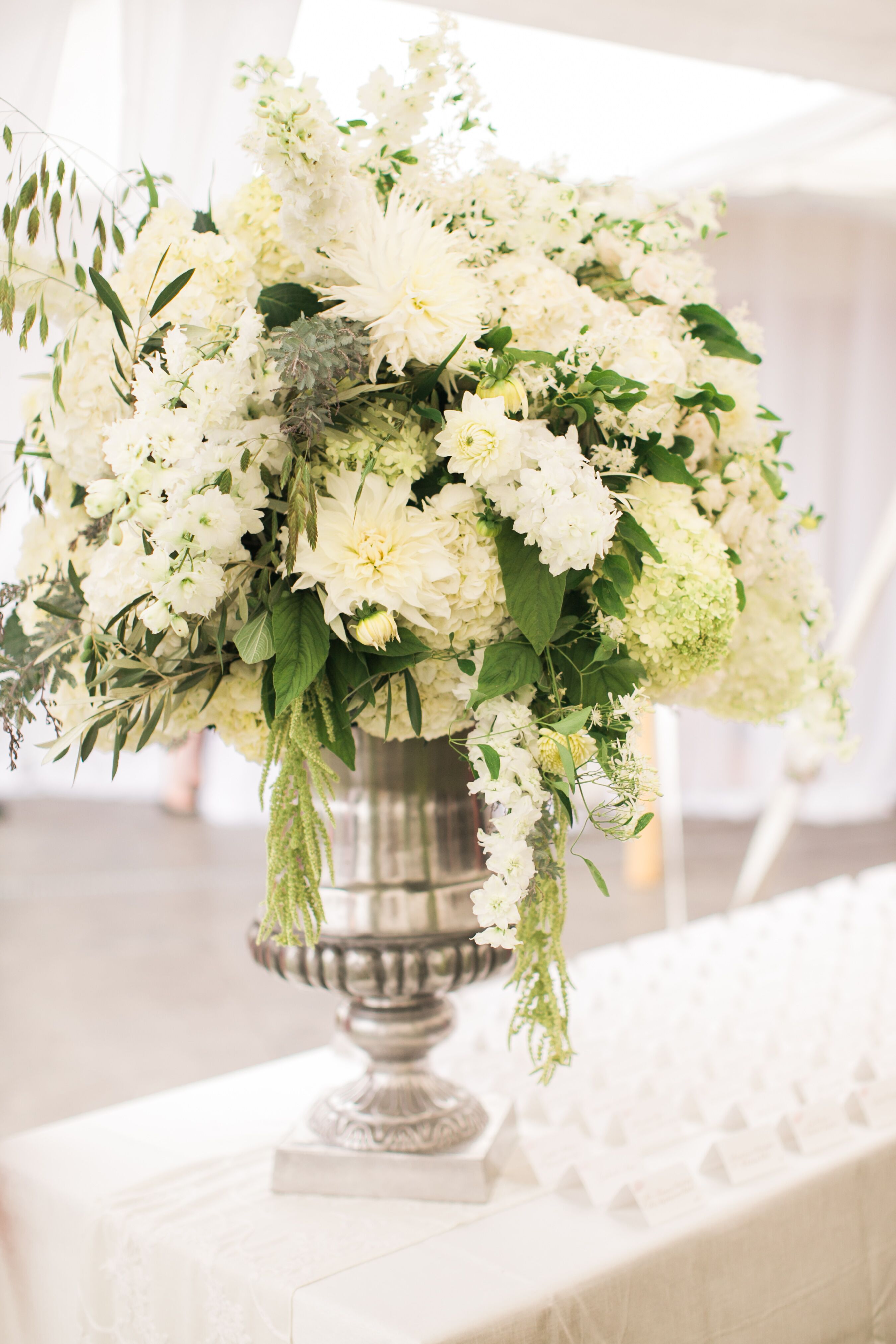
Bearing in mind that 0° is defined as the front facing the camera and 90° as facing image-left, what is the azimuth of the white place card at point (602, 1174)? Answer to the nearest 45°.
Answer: approximately 315°

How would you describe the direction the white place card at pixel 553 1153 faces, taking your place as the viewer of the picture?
facing the viewer and to the right of the viewer

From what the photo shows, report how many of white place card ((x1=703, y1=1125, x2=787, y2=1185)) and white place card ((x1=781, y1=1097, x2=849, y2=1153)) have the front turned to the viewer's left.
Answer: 0

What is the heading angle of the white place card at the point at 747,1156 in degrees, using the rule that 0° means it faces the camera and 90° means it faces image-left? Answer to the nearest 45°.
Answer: approximately 315°

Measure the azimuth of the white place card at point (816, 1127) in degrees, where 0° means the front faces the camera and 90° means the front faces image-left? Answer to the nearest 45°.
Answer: approximately 315°
